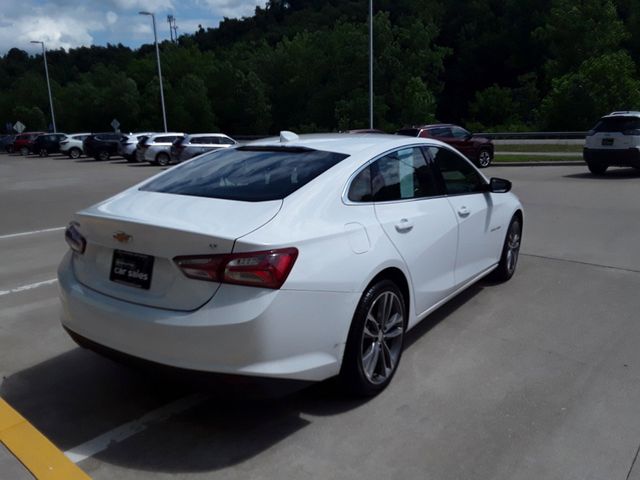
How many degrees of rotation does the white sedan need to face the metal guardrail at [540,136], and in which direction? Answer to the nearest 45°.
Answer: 0° — it already faces it

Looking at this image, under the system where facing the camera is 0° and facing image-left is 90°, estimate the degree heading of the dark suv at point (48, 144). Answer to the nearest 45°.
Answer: approximately 45°

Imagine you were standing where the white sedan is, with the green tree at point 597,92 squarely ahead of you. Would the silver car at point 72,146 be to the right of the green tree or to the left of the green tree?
left

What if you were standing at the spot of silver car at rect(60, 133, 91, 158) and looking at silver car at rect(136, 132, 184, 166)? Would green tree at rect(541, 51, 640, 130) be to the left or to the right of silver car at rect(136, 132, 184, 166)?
left

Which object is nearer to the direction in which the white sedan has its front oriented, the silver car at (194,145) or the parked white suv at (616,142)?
the parked white suv

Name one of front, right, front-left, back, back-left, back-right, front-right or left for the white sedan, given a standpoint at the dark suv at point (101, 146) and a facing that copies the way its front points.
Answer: back-right

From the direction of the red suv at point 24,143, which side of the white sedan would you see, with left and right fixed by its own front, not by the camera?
left

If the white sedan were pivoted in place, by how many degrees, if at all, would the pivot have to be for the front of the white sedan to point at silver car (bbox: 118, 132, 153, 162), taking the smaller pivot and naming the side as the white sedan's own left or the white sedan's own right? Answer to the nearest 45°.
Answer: approximately 45° to the white sedan's own left

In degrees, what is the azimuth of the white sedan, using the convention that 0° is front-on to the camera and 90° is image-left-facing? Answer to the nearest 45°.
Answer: approximately 225°
